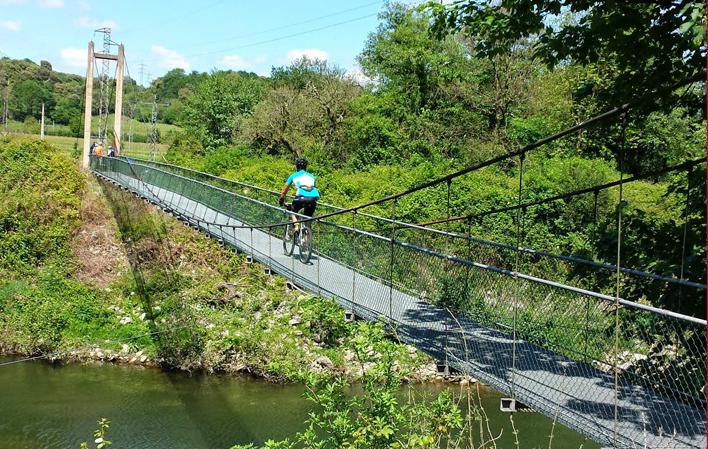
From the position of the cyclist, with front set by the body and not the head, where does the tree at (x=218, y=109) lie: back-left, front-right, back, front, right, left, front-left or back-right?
front-right

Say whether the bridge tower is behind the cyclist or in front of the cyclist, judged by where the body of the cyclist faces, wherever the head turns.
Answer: in front

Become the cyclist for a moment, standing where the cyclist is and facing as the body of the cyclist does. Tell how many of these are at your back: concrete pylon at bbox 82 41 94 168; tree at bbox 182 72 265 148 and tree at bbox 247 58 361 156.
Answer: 0

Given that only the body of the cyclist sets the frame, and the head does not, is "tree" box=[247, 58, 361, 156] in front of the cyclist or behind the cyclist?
in front

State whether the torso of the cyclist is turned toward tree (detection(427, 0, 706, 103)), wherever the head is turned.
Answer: no

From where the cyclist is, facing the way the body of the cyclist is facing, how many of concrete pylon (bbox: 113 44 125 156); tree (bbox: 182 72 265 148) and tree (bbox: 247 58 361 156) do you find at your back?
0

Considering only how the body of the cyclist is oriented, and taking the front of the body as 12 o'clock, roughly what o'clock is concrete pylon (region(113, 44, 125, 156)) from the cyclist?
The concrete pylon is roughly at 1 o'clock from the cyclist.

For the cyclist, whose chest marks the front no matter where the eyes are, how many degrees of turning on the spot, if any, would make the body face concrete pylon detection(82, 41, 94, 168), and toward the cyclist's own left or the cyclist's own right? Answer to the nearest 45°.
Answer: approximately 45° to the cyclist's own right

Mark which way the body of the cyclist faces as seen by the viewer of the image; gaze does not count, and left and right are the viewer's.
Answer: facing away from the viewer and to the left of the viewer
